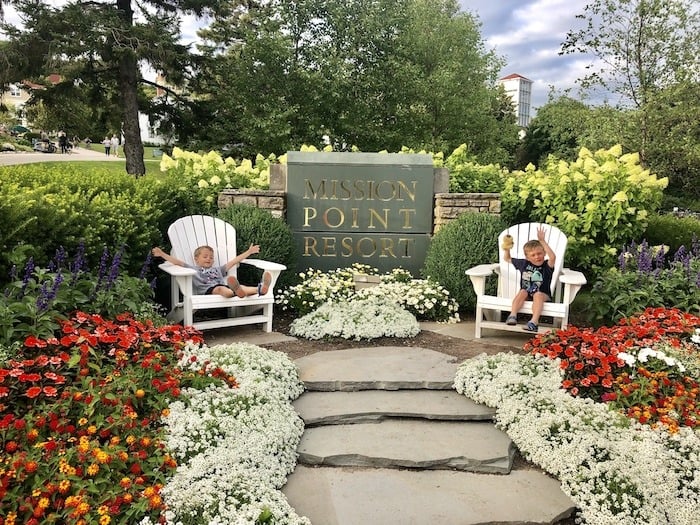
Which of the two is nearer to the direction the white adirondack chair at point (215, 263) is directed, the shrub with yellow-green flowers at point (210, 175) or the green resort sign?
the green resort sign

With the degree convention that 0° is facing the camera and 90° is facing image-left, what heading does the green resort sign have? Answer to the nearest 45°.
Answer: approximately 0°

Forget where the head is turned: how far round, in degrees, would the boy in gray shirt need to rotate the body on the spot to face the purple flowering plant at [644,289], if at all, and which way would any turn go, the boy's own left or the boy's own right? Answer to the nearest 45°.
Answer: approximately 45° to the boy's own left

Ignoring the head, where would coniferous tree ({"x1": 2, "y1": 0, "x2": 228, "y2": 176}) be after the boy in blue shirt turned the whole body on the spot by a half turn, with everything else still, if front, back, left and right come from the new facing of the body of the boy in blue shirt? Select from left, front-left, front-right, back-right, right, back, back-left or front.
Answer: left

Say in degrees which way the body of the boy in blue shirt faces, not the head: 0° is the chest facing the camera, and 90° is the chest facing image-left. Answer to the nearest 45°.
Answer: approximately 45°

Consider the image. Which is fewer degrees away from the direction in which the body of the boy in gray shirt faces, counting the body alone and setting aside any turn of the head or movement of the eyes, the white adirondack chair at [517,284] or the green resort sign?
the white adirondack chair

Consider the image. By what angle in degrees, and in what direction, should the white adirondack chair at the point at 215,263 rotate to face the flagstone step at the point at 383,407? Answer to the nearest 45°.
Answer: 0° — it already faces it

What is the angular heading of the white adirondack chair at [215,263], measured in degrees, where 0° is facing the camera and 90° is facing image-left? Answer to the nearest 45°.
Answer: approximately 315°

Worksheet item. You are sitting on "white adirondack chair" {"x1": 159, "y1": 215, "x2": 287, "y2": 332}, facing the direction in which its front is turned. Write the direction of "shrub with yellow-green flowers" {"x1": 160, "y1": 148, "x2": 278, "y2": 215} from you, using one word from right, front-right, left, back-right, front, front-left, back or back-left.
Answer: back-left
